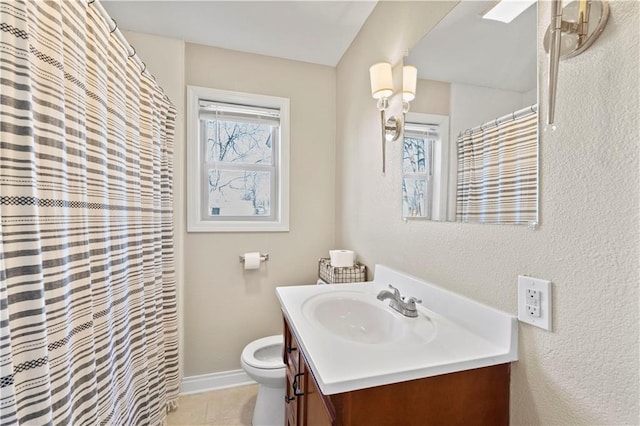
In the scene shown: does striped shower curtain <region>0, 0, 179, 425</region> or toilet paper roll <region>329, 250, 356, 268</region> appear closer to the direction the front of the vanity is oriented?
the striped shower curtain

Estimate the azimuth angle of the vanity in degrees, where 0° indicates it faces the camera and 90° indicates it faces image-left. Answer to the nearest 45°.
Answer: approximately 45°

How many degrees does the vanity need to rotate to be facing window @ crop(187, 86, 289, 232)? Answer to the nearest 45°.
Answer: approximately 90° to its right

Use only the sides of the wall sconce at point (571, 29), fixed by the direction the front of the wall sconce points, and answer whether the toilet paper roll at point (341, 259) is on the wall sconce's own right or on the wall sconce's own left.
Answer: on the wall sconce's own right

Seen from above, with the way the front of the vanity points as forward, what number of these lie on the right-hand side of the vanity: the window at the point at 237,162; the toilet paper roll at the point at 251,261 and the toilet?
3

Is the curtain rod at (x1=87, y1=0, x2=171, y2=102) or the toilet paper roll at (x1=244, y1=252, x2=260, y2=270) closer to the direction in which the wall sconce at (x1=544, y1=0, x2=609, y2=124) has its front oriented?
the curtain rod
